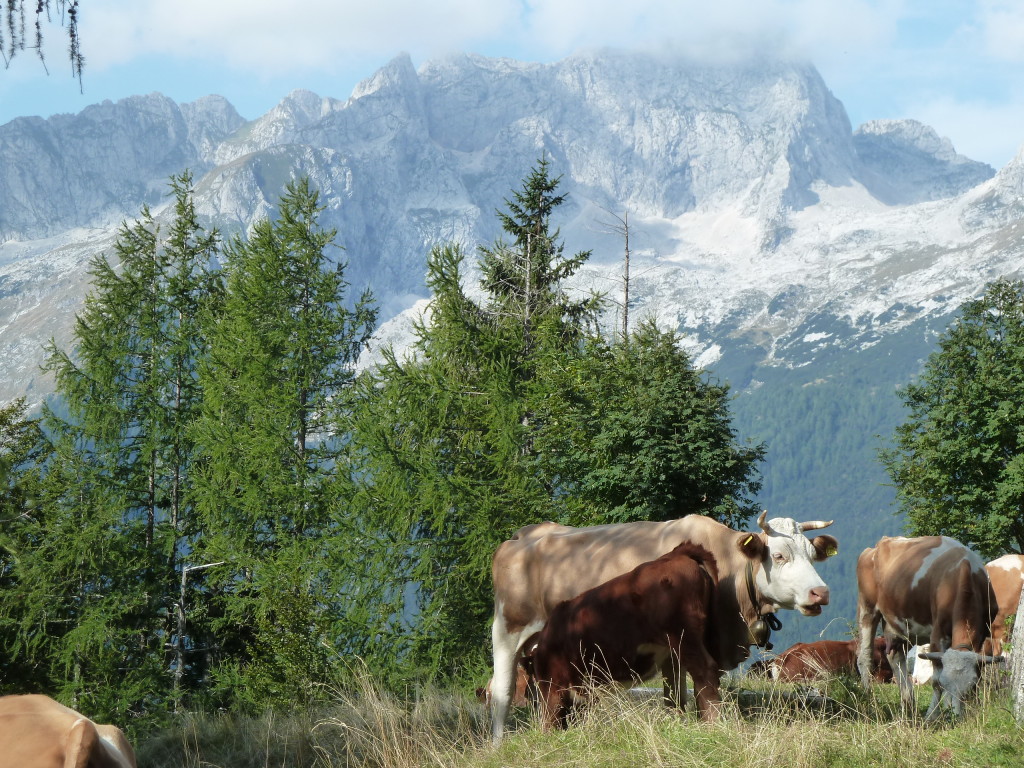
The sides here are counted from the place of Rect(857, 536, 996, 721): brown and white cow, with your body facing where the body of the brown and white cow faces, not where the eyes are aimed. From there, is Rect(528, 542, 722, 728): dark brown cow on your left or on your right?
on your right

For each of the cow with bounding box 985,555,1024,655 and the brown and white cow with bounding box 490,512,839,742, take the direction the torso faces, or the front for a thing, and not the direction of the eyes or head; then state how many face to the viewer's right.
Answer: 2

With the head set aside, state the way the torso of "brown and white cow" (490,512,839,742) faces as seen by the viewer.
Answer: to the viewer's right

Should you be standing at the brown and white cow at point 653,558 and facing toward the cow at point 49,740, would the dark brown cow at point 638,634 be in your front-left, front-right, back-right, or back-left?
front-left

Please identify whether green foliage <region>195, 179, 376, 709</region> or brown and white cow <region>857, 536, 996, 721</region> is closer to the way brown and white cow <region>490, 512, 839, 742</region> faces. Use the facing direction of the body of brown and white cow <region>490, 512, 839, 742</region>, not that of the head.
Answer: the brown and white cow

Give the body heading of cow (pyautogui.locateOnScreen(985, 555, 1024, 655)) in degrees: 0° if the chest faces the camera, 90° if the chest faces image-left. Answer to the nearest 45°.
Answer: approximately 270°

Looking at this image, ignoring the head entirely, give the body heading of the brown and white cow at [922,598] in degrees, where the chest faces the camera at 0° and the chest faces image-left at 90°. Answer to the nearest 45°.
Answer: approximately 315°

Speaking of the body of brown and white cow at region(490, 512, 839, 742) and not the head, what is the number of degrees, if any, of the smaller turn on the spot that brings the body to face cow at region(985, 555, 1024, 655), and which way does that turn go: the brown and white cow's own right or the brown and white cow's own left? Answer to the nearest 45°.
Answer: approximately 45° to the brown and white cow's own left

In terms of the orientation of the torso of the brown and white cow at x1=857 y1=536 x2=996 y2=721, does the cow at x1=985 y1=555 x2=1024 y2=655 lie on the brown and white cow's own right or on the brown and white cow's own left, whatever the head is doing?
on the brown and white cow's own left

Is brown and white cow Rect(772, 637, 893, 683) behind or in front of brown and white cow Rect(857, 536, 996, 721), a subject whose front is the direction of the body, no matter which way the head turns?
behind

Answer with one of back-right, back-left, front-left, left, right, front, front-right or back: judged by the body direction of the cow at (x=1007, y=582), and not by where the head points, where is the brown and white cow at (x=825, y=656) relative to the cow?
back-left
